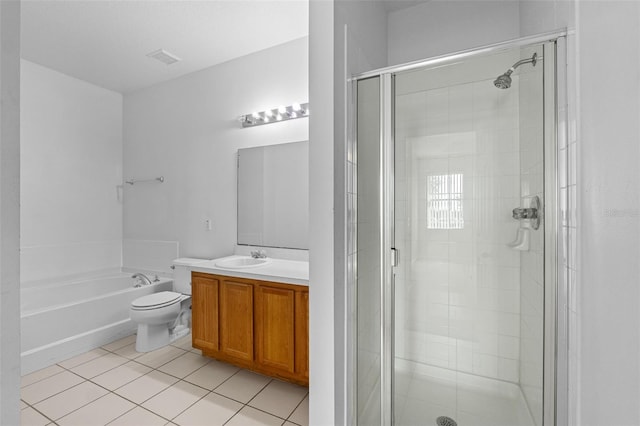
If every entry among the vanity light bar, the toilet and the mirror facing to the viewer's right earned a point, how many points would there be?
0

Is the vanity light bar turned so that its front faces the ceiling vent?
no

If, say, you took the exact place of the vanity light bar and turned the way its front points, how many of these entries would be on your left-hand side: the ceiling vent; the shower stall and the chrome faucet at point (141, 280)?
1

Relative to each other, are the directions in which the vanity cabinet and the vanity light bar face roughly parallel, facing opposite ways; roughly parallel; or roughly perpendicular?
roughly parallel

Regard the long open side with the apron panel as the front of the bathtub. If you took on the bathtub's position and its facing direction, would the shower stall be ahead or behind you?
ahead

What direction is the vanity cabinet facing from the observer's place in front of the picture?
facing the viewer and to the left of the viewer

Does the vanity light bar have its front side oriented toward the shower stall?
no

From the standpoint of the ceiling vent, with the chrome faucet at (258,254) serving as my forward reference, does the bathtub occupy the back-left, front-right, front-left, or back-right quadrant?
back-right

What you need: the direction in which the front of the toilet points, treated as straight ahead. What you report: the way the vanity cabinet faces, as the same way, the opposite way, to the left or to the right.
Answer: the same way

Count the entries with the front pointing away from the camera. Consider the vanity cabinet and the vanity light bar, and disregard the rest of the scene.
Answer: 0

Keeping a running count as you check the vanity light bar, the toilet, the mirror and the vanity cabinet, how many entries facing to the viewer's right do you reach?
0

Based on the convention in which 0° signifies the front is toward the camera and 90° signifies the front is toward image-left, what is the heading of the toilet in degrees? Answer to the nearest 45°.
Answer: approximately 45°

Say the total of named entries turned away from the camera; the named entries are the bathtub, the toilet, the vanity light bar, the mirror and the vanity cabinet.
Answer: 0

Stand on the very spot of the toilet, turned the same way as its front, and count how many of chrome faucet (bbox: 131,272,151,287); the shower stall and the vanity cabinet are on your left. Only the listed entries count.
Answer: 2

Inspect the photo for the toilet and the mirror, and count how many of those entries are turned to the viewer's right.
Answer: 0

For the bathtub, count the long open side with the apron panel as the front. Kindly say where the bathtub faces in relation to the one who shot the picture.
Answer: facing the viewer and to the right of the viewer
